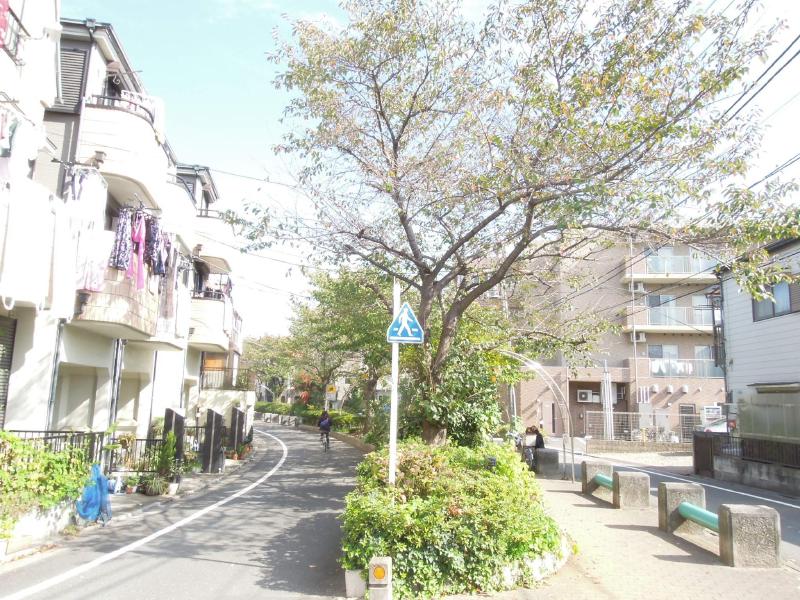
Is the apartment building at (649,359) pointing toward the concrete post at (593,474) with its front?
yes

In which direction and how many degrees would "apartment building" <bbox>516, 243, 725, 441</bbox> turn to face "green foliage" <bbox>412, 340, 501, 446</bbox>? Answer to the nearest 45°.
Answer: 0° — it already faces it

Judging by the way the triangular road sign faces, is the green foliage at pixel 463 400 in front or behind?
behind

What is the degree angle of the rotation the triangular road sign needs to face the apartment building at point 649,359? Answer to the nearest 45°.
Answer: approximately 135° to its left

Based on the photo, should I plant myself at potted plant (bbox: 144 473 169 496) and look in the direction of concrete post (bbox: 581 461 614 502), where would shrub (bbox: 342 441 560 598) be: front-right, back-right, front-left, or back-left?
front-right

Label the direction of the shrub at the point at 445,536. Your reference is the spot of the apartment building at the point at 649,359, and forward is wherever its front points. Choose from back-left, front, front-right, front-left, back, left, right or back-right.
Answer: front

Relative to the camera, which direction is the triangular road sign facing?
toward the camera

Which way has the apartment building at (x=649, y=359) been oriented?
toward the camera

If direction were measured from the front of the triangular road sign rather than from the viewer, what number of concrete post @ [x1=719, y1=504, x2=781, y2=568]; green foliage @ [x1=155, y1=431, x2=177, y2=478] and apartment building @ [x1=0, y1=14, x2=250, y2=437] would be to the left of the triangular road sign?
1

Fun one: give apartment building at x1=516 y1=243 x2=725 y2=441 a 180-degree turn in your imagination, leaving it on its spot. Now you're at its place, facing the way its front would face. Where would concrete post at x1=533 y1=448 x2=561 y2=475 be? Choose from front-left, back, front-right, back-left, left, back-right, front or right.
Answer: back

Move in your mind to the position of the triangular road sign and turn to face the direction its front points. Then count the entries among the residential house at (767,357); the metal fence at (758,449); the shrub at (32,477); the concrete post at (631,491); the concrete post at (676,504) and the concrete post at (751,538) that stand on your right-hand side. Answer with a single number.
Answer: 1

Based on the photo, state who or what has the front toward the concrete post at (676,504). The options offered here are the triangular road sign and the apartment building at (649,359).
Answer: the apartment building

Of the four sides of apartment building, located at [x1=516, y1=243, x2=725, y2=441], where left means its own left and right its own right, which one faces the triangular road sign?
front

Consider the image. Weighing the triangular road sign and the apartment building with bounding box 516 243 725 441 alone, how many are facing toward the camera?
2
